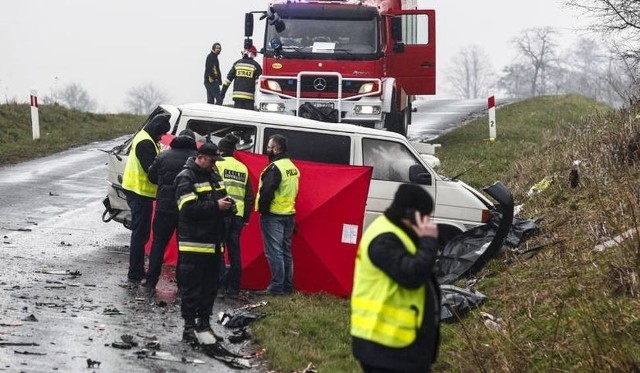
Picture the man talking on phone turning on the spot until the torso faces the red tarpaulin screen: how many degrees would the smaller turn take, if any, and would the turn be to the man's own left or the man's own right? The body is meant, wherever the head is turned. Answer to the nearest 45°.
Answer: approximately 90° to the man's own left

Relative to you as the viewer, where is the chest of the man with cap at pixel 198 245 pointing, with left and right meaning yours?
facing the viewer and to the right of the viewer

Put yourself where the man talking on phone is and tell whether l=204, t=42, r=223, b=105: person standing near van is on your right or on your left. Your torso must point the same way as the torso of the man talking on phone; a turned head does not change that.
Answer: on your left

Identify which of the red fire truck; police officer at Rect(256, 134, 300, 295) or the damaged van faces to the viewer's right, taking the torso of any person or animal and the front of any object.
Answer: the damaged van

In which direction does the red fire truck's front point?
toward the camera

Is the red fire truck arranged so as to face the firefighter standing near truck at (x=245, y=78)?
no

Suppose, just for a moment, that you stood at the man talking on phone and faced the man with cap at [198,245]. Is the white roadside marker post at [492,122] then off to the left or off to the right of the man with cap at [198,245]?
right

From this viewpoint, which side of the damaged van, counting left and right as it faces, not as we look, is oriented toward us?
right
